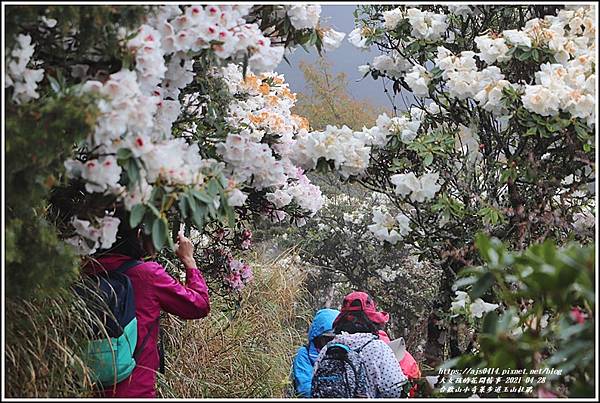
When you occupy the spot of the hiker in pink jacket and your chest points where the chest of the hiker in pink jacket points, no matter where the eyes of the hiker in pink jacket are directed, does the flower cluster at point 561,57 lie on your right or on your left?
on your right

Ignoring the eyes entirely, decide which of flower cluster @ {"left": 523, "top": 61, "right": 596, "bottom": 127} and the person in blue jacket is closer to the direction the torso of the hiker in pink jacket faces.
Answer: the person in blue jacket

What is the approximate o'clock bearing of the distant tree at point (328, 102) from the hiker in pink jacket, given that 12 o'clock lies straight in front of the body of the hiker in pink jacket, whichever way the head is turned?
The distant tree is roughly at 11 o'clock from the hiker in pink jacket.

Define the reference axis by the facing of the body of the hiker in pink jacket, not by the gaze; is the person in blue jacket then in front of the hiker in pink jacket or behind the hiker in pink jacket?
in front

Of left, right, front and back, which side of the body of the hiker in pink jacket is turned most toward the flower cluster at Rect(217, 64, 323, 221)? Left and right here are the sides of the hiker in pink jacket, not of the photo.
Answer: front

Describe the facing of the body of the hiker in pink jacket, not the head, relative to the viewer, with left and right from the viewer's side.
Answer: facing away from the viewer and to the right of the viewer

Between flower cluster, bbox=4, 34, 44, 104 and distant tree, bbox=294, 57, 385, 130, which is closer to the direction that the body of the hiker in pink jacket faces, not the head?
the distant tree
